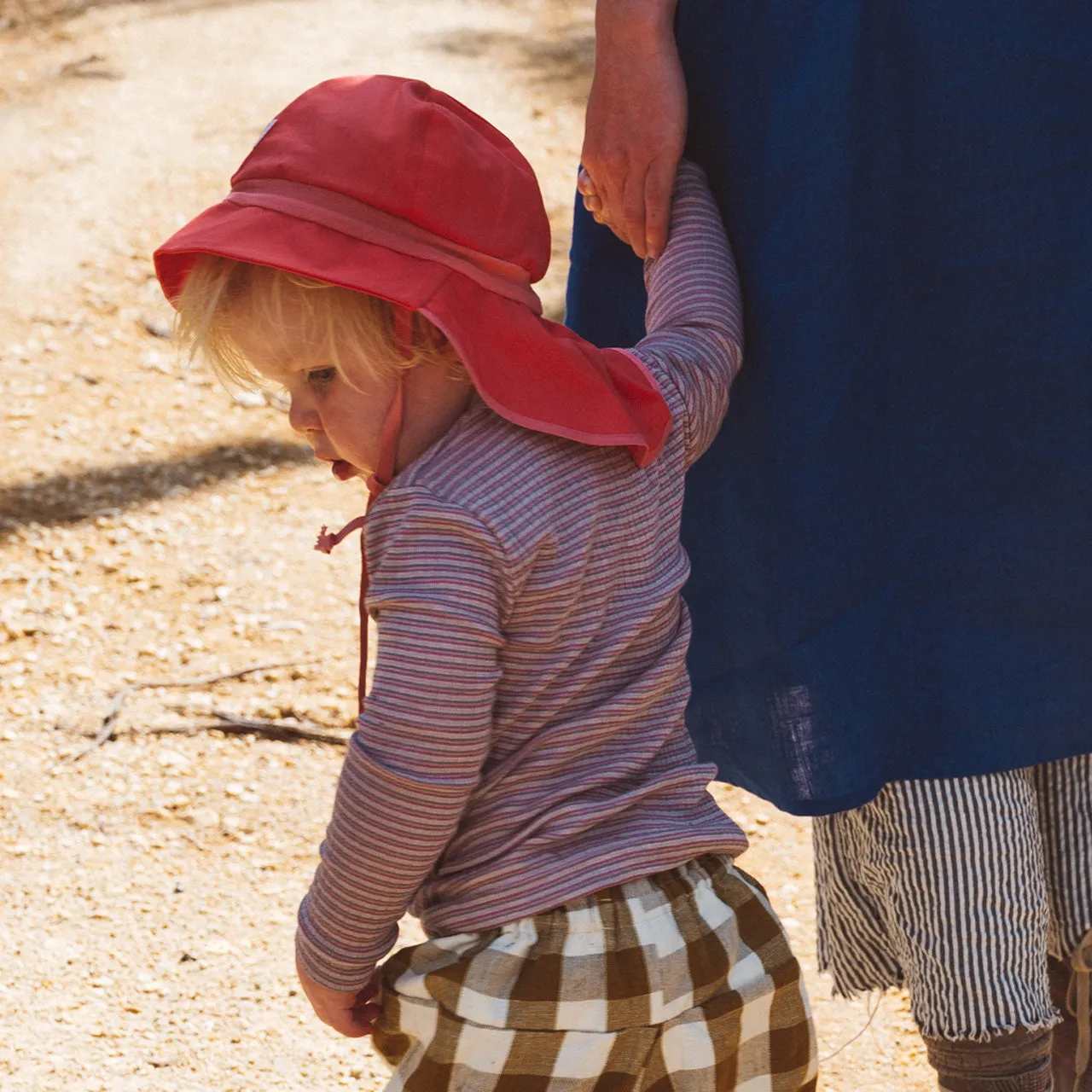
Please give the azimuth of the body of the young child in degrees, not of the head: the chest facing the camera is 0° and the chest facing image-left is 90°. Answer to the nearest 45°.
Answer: approximately 135°

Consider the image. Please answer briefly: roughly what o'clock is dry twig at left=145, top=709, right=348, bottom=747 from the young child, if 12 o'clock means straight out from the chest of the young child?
The dry twig is roughly at 1 o'clock from the young child.
